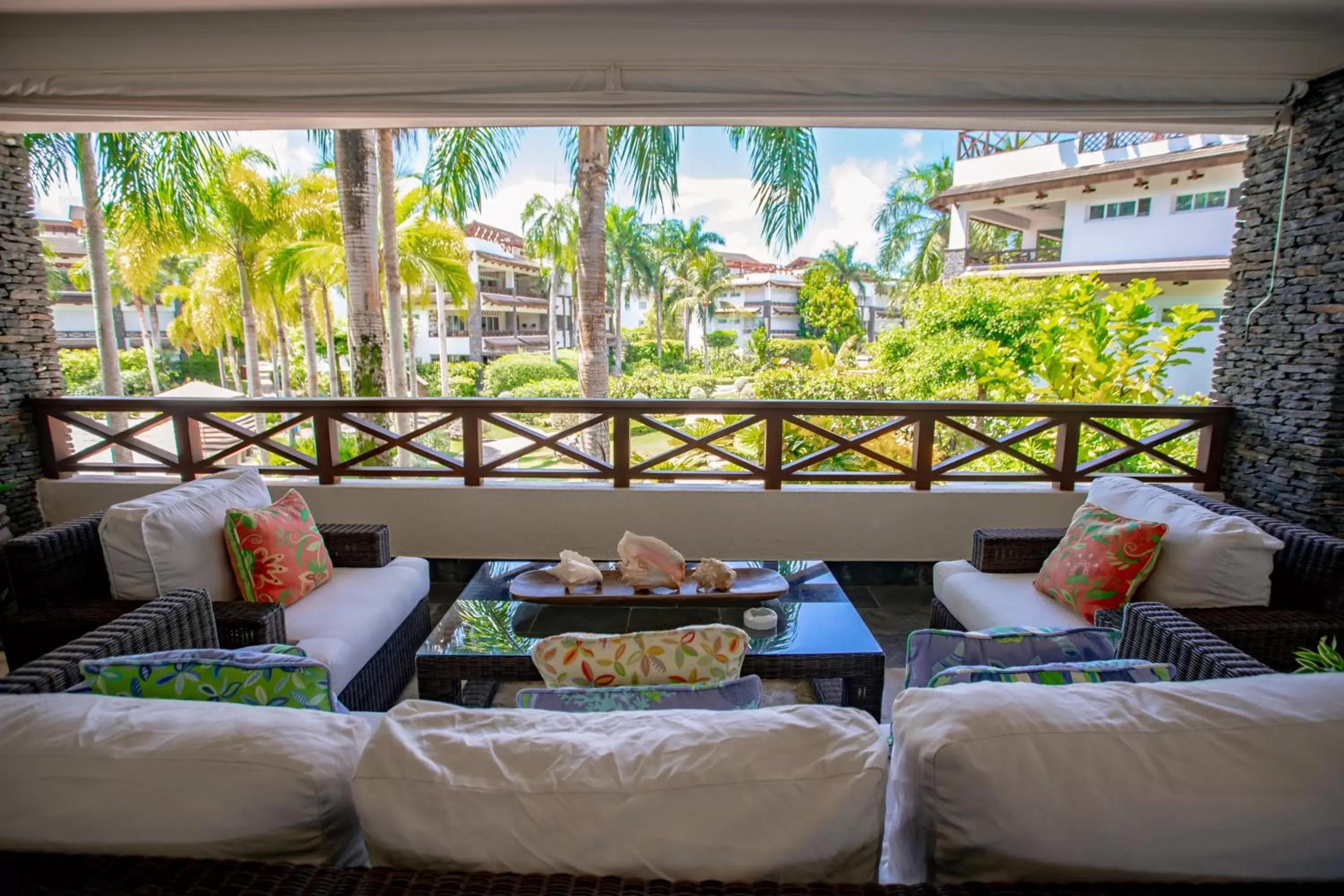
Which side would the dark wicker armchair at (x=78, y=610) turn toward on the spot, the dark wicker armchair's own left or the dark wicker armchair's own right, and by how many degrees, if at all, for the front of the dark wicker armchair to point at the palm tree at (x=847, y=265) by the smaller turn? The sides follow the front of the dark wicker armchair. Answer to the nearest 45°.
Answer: approximately 90° to the dark wicker armchair's own left

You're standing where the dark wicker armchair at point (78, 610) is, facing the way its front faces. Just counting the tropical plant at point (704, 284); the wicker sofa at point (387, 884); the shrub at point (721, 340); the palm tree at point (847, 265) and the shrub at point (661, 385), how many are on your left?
4

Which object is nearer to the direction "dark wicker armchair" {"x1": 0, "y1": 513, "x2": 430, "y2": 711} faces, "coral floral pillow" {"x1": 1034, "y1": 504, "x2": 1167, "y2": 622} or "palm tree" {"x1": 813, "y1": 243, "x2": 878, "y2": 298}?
the coral floral pillow

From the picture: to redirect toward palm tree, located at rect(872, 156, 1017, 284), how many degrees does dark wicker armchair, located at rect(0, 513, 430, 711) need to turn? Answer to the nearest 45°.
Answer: approximately 90° to its left

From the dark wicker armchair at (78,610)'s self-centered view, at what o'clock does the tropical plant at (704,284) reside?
The tropical plant is roughly at 9 o'clock from the dark wicker armchair.

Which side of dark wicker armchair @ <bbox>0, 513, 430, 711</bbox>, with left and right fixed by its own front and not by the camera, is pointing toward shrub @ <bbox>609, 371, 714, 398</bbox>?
left

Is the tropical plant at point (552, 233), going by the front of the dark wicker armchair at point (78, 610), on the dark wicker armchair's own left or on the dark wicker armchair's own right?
on the dark wicker armchair's own left

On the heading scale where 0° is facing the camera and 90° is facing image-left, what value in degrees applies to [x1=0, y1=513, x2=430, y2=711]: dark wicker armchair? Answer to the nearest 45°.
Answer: approximately 315°

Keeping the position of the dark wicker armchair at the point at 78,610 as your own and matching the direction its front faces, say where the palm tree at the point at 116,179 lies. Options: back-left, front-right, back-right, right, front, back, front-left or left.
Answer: back-left

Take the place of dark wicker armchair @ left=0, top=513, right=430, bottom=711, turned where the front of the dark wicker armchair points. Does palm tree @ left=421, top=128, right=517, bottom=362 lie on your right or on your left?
on your left

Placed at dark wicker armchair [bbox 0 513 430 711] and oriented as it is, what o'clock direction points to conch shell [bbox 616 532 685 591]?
The conch shell is roughly at 11 o'clock from the dark wicker armchair.

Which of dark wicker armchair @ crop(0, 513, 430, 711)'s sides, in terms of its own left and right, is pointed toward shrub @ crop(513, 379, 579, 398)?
left

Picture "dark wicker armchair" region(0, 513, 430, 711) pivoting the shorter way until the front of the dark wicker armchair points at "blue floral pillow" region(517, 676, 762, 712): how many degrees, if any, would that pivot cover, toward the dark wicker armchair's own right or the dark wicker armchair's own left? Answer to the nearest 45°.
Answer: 0° — it already faces it
